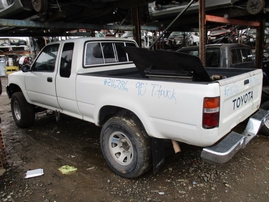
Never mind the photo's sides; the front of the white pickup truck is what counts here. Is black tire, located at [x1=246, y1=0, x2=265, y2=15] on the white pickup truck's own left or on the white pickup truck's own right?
on the white pickup truck's own right

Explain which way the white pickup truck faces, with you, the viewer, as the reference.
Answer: facing away from the viewer and to the left of the viewer

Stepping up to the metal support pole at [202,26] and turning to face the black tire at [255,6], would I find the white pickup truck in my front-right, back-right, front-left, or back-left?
back-right

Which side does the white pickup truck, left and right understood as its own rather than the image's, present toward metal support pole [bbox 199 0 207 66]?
right

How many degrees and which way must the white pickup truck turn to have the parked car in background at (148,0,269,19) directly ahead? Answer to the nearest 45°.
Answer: approximately 90° to its right
